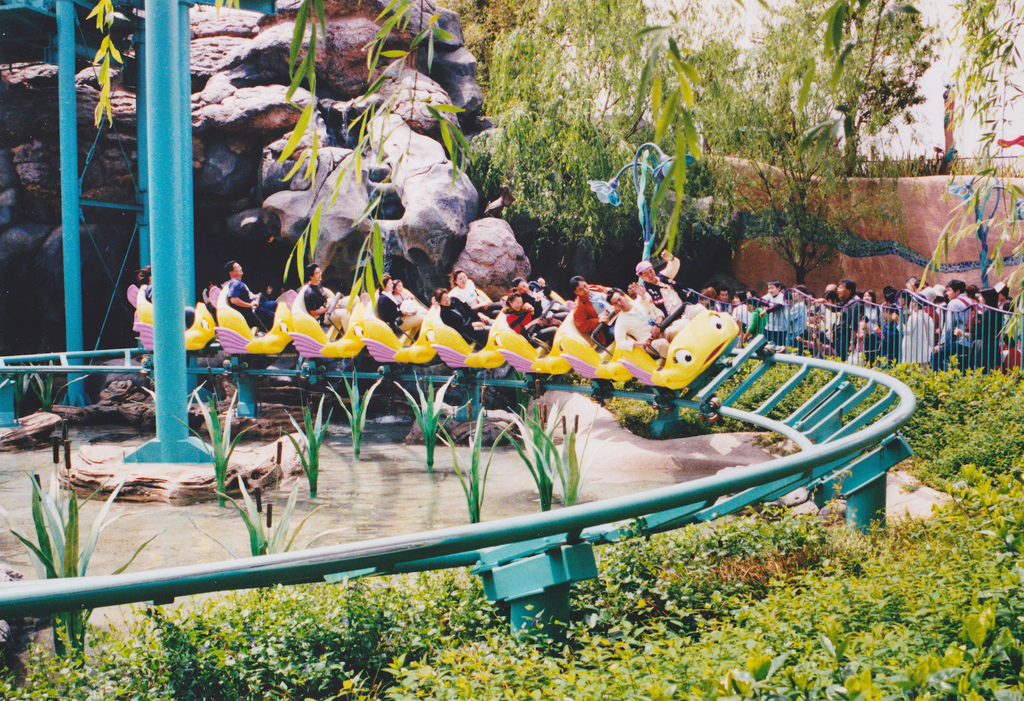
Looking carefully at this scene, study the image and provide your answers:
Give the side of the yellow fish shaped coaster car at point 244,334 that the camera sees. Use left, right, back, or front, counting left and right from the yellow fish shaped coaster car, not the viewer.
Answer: right

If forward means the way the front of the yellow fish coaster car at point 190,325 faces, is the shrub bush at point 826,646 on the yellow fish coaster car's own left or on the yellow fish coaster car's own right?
on the yellow fish coaster car's own right

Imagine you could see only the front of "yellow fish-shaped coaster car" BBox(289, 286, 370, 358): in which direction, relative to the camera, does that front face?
to the viewer's right

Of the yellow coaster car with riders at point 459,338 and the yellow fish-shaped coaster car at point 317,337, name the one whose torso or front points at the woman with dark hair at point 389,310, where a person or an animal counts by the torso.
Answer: the yellow fish-shaped coaster car at point 317,337

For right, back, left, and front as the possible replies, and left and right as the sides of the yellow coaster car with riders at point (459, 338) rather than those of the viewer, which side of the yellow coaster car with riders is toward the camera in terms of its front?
right

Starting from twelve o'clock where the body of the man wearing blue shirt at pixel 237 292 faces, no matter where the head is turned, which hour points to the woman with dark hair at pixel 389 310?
The woman with dark hair is roughly at 1 o'clock from the man wearing blue shirt.

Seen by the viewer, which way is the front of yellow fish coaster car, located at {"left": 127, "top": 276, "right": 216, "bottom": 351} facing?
to the viewer's right

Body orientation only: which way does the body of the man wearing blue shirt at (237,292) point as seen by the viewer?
to the viewer's right
